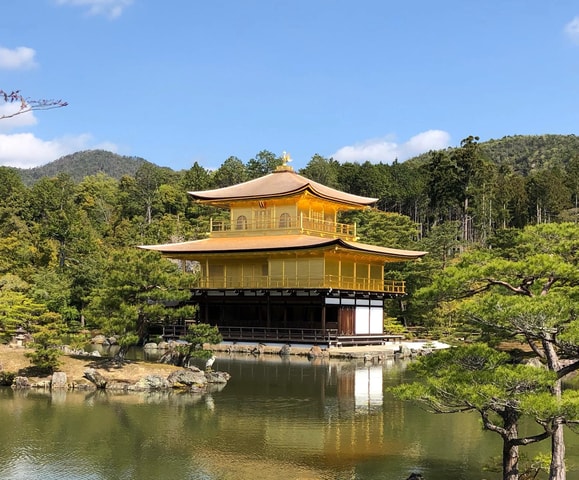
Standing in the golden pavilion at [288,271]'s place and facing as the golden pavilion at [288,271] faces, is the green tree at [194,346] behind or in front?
in front

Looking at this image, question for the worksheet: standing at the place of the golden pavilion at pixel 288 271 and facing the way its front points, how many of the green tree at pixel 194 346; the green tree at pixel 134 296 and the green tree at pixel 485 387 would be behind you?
0

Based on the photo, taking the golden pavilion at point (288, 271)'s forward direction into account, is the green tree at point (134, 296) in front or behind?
in front

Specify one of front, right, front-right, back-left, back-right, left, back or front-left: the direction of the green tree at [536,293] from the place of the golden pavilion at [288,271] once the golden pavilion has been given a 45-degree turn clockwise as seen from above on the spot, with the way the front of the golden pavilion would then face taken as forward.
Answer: left

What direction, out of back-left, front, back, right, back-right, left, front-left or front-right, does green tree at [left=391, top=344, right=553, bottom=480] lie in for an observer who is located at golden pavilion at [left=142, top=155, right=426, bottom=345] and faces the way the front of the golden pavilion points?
front-left
